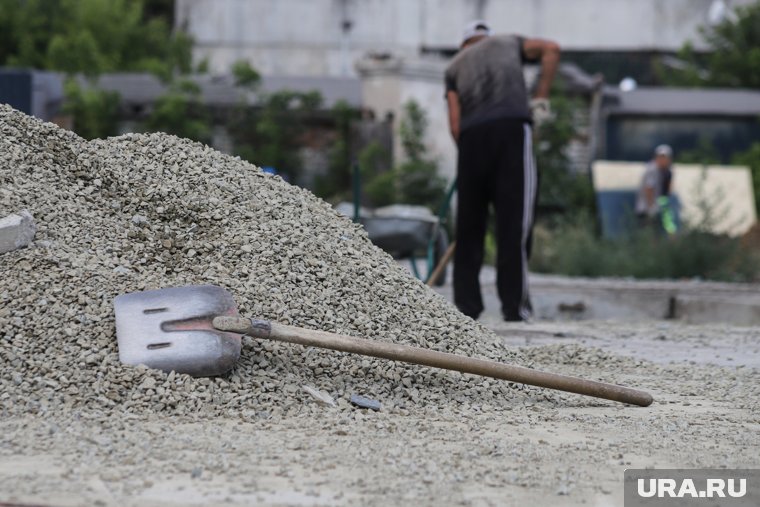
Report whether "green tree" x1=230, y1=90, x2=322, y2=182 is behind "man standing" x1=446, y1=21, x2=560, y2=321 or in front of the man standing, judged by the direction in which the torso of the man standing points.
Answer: in front

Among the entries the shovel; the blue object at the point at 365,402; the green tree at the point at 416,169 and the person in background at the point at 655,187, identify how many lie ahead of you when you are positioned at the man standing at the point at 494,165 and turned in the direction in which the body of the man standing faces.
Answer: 2

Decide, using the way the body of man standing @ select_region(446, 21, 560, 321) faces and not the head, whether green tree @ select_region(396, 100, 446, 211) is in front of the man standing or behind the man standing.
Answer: in front

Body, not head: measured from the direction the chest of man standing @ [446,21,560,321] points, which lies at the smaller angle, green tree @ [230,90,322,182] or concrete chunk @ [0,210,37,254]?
the green tree

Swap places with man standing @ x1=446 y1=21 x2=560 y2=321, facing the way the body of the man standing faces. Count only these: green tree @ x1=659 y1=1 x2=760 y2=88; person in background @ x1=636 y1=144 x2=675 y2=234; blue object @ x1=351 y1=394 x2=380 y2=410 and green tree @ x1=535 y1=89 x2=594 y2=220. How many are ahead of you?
3

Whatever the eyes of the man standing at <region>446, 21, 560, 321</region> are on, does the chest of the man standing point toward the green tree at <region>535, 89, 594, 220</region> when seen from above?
yes

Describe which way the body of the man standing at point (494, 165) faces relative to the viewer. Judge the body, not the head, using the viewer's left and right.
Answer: facing away from the viewer

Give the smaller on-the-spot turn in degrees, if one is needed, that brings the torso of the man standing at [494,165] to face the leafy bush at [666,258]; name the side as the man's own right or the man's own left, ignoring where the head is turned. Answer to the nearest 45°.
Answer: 0° — they already face it

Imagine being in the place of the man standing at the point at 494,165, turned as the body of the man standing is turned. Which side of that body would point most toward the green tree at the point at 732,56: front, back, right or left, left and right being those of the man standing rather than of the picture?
front

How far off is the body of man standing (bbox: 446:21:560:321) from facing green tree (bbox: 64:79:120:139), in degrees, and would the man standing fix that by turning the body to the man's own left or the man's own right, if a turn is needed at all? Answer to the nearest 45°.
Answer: approximately 45° to the man's own left

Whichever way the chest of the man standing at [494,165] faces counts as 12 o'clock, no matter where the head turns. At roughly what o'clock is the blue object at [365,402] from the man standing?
The blue object is roughly at 6 o'clock from the man standing.

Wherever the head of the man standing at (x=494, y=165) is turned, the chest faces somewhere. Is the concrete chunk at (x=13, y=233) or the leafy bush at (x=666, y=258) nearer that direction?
the leafy bush

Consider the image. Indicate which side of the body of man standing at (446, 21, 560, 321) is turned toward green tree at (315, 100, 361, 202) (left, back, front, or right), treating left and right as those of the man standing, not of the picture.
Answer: front

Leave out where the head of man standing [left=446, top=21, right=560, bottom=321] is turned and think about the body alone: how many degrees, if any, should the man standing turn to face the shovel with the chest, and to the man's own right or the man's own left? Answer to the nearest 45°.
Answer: approximately 180°
